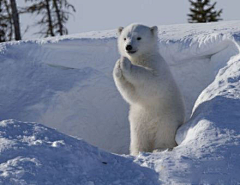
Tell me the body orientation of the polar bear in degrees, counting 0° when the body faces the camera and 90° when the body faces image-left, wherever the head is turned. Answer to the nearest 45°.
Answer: approximately 45°

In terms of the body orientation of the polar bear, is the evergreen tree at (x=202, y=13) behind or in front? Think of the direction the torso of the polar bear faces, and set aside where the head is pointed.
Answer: behind
